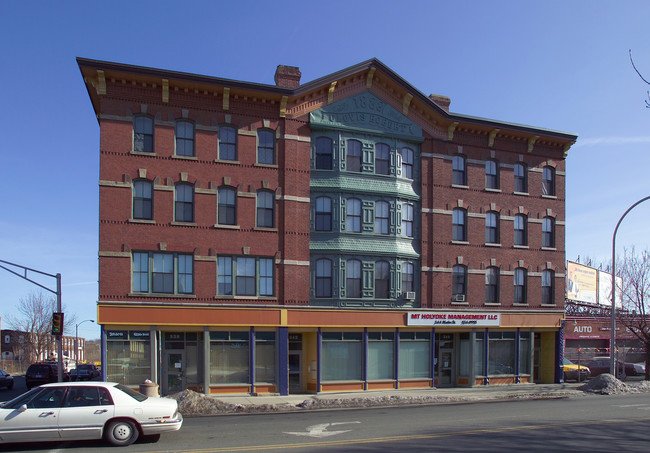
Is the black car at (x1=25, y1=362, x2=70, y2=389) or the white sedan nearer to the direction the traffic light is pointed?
the white sedan

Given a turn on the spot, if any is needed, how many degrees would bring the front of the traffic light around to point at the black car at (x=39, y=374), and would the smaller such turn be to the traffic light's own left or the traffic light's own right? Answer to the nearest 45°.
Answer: approximately 180°

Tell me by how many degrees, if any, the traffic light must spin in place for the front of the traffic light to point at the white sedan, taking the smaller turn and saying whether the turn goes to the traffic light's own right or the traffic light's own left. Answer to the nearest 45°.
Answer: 0° — it already faces it

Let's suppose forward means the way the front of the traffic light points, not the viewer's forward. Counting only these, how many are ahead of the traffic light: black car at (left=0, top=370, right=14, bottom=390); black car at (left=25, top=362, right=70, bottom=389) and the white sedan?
1

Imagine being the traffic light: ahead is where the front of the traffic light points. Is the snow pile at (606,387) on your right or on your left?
on your left

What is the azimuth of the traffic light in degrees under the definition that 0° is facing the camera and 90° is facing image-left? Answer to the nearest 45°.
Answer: approximately 0°
